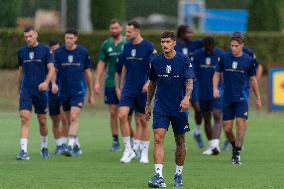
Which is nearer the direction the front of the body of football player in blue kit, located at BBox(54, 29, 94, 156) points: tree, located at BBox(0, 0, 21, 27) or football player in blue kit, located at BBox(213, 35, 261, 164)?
the football player in blue kit

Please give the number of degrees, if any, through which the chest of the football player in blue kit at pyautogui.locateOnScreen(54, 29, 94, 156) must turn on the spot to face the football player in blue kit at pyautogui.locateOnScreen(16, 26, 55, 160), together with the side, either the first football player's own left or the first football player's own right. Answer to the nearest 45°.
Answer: approximately 45° to the first football player's own right

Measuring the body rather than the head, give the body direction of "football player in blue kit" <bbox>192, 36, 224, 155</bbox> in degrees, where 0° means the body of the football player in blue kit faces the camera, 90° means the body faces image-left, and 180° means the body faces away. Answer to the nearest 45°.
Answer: approximately 0°

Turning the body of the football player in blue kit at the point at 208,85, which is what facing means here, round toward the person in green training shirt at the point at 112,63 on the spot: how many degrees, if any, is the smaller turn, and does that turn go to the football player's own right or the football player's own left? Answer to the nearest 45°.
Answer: approximately 90° to the football player's own right

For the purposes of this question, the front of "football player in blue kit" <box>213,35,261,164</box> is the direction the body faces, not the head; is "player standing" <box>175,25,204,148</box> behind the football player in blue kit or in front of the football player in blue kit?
behind

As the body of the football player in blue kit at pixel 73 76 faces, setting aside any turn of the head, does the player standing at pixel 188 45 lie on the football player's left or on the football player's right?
on the football player's left

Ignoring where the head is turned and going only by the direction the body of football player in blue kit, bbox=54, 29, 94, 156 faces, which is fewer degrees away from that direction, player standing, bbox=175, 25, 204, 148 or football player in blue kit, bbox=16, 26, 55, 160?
the football player in blue kit

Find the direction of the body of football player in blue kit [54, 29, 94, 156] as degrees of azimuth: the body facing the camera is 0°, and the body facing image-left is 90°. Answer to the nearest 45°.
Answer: approximately 0°
